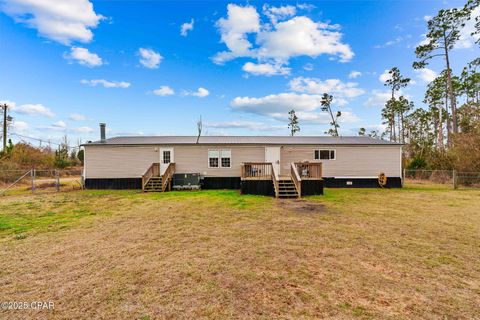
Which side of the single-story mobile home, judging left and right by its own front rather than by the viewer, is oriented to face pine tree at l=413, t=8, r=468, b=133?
left

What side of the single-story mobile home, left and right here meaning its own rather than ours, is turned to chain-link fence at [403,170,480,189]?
left

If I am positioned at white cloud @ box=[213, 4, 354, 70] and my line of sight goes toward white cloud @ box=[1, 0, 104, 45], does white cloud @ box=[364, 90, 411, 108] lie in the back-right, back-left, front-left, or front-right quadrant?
back-right

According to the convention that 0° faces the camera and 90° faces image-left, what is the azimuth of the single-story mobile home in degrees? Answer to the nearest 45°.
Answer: approximately 0°

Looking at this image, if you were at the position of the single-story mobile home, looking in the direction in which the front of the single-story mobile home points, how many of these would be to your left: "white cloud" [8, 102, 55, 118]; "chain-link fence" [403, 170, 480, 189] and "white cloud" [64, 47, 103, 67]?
1
